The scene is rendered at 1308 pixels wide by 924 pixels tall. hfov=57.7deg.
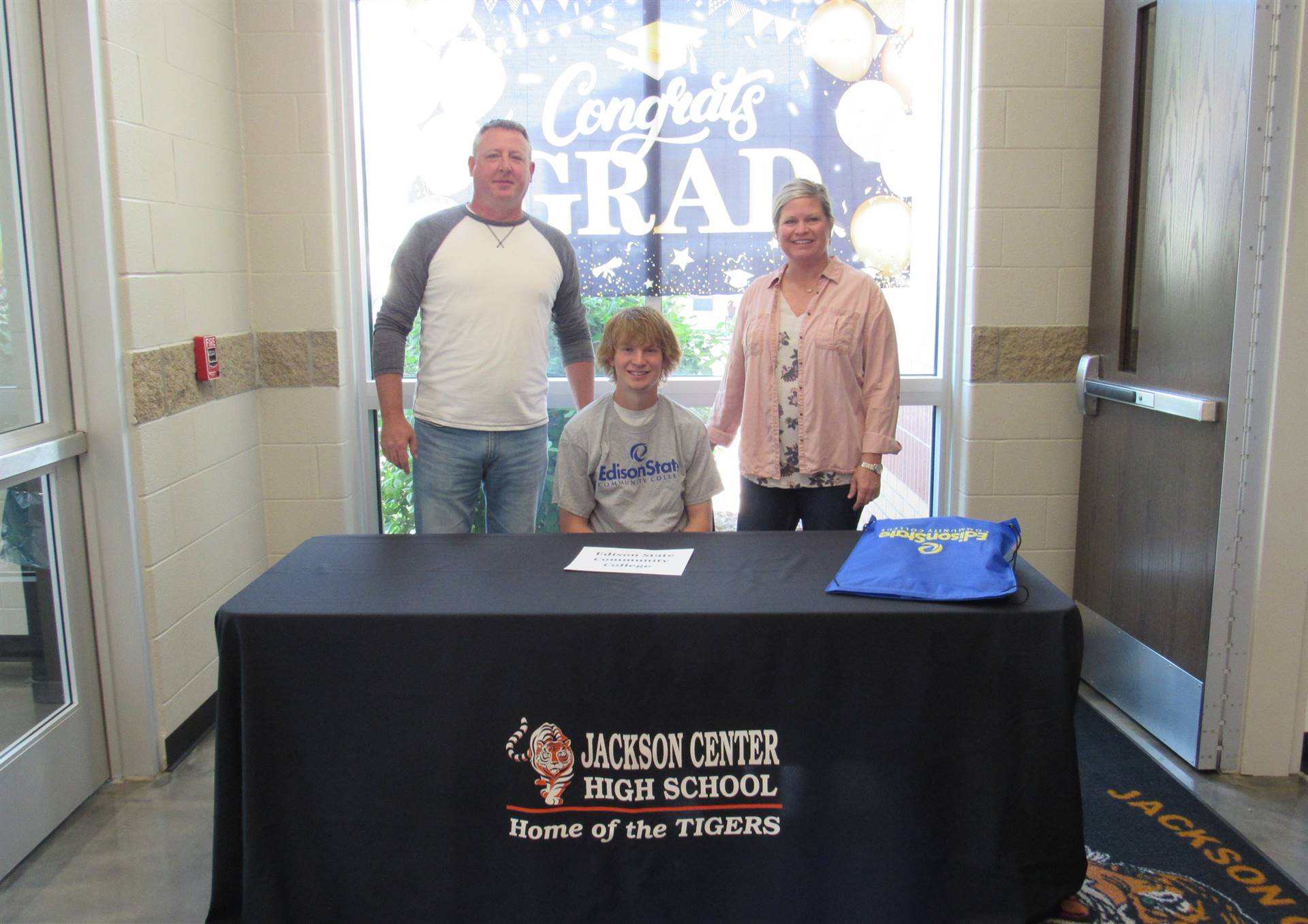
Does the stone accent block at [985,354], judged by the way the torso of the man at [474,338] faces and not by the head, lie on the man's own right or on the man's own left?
on the man's own left

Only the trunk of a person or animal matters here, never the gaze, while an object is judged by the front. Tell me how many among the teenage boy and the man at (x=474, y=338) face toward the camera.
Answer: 2

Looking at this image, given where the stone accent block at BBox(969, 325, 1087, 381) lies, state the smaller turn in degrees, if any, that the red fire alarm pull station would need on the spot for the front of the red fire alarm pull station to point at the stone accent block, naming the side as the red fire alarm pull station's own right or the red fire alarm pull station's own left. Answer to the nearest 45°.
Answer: approximately 45° to the red fire alarm pull station's own left

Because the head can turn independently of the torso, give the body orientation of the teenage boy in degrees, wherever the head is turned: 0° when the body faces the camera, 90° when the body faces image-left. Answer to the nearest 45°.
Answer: approximately 0°

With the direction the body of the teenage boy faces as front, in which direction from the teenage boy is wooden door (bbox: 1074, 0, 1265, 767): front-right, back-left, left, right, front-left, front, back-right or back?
left

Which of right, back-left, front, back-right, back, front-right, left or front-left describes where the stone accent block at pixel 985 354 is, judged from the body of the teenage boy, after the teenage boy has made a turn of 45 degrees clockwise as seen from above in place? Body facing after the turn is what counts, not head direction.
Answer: back

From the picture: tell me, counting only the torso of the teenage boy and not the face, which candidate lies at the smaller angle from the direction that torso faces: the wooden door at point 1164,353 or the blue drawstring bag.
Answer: the blue drawstring bag
